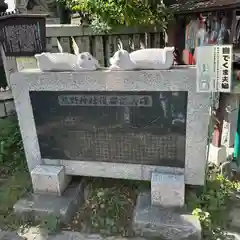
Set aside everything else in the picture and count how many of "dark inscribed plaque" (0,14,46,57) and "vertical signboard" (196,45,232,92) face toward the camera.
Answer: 2

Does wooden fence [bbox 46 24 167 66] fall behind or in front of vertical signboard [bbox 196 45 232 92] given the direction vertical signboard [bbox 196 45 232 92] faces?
behind

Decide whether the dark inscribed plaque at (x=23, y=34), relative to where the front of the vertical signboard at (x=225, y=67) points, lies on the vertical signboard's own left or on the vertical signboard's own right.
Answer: on the vertical signboard's own right

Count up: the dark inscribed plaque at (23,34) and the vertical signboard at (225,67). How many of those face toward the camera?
2

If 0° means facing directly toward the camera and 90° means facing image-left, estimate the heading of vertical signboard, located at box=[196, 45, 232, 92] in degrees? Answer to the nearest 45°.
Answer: approximately 0°

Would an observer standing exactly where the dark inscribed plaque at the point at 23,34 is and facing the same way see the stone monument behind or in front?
in front

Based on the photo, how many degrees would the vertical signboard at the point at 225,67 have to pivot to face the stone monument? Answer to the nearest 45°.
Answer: approximately 90° to its right

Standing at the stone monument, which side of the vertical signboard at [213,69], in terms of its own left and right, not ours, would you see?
right
